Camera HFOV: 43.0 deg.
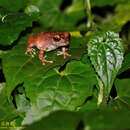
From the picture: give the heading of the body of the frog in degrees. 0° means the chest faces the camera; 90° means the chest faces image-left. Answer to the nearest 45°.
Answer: approximately 315°

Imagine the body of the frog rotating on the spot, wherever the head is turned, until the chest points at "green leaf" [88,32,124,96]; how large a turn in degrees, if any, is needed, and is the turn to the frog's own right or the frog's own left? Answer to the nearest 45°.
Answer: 0° — it already faces it

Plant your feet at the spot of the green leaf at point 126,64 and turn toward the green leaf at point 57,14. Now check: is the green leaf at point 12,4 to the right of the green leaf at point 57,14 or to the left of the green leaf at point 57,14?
left

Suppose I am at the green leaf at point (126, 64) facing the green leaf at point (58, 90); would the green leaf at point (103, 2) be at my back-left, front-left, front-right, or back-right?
back-right
